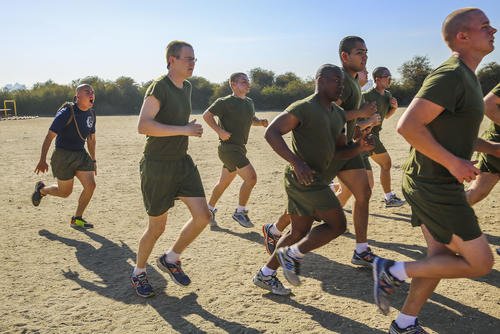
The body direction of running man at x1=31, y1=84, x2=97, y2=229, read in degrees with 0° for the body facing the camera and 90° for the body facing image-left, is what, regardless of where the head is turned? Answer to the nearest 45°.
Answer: approximately 315°

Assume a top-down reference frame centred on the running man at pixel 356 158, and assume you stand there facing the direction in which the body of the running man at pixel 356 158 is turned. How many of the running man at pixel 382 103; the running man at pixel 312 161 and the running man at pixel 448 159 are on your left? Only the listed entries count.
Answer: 1

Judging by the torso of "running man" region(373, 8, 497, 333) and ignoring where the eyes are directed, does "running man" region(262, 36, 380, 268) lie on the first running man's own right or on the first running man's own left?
on the first running man's own left

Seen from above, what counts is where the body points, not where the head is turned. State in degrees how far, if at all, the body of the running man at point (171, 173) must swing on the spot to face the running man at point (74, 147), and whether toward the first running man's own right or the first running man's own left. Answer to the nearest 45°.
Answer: approximately 180°

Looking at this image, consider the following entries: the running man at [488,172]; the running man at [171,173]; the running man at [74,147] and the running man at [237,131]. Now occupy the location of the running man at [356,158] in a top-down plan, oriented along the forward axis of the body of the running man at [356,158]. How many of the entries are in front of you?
1

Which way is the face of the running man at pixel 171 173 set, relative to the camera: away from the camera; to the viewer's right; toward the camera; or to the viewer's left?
to the viewer's right

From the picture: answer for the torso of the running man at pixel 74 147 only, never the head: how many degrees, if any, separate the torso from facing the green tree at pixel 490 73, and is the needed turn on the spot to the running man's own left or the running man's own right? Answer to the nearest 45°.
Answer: approximately 90° to the running man's own left

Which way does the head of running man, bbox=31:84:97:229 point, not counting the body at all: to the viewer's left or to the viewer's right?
to the viewer's right

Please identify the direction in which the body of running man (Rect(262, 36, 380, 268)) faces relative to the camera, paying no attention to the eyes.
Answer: to the viewer's right

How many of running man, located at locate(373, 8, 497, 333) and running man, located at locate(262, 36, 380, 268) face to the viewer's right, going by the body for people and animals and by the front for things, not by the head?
2

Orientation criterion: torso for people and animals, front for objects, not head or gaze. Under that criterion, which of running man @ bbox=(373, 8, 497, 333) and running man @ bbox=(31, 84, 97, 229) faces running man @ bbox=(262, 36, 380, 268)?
running man @ bbox=(31, 84, 97, 229)
